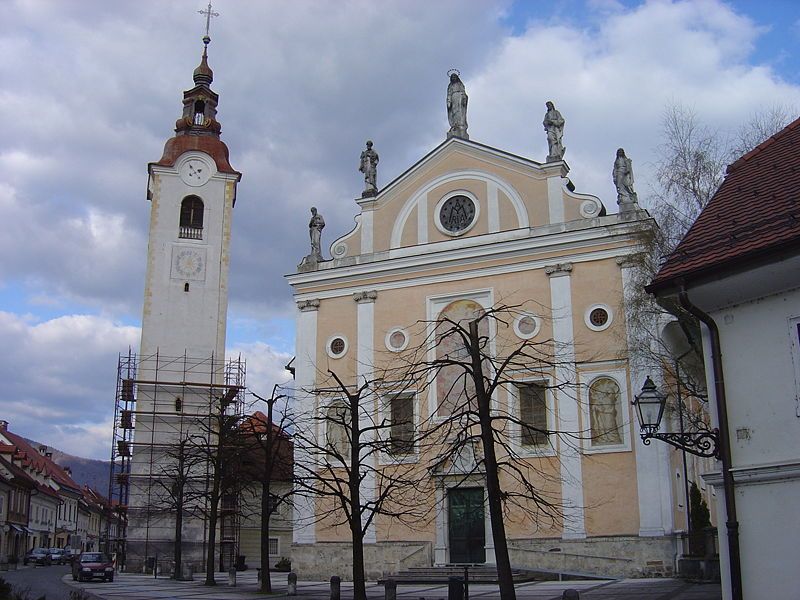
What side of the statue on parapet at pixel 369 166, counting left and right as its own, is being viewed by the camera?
front

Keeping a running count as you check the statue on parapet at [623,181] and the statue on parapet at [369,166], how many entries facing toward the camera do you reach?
2

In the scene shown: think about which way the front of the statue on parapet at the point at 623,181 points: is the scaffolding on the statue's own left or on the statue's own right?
on the statue's own right

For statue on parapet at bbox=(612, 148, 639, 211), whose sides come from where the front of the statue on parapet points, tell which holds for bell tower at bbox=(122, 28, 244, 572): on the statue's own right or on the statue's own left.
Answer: on the statue's own right

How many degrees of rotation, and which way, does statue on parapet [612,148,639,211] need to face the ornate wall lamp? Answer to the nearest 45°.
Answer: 0° — it already faces it

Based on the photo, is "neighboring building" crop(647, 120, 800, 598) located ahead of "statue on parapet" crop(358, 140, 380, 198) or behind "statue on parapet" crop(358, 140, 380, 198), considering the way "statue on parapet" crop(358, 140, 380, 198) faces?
ahead

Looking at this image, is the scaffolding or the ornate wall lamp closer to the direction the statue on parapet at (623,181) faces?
the ornate wall lamp

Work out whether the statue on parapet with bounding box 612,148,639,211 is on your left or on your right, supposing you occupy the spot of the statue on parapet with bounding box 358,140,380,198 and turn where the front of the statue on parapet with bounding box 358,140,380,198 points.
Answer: on your left
